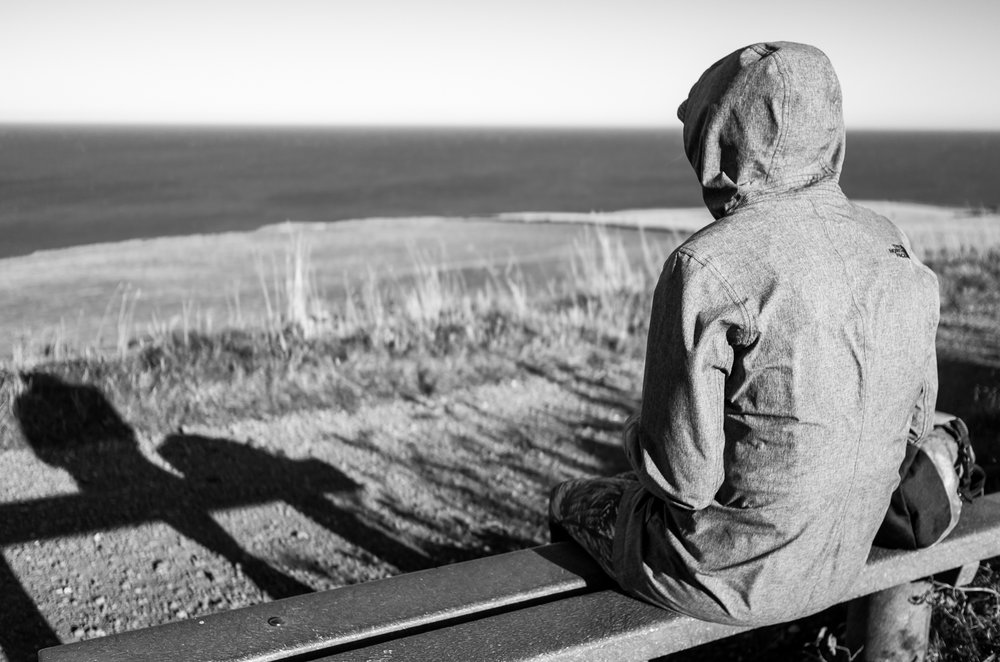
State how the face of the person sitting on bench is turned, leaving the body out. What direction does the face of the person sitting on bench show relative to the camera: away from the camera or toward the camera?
away from the camera

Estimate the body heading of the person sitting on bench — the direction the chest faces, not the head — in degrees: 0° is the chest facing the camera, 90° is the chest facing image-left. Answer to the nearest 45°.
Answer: approximately 135°
